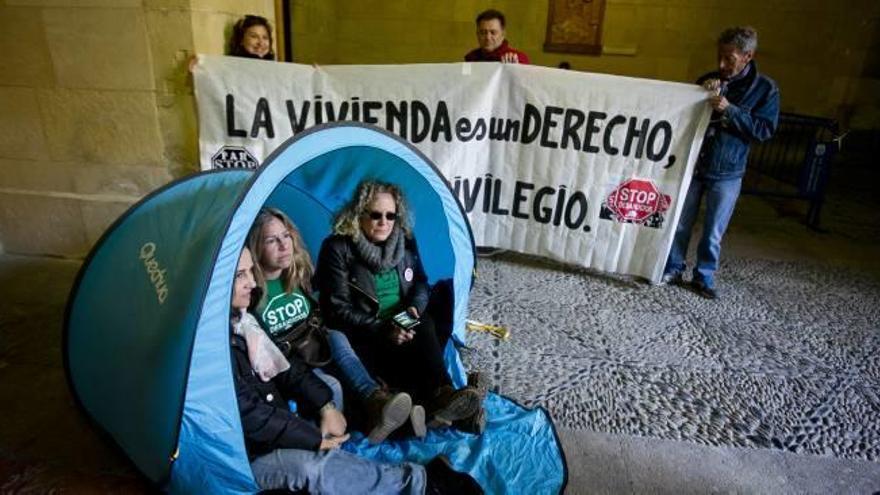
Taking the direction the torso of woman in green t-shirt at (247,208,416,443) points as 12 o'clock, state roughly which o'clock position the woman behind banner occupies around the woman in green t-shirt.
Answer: The woman behind banner is roughly at 7 o'clock from the woman in green t-shirt.

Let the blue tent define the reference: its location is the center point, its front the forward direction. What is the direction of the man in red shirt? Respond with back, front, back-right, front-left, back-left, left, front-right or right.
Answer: left

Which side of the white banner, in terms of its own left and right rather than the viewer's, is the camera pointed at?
front

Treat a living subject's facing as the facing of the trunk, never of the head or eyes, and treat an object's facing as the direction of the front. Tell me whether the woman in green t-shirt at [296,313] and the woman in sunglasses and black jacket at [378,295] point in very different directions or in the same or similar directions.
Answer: same or similar directions

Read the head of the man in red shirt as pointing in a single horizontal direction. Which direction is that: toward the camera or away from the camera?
toward the camera

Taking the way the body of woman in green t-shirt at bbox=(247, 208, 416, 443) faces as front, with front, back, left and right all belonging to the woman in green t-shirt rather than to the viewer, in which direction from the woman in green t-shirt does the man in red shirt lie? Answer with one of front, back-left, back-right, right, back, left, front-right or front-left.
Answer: left

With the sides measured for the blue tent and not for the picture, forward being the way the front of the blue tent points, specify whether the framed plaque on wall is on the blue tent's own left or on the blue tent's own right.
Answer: on the blue tent's own left

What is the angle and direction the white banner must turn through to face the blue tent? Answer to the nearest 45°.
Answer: approximately 45° to its right

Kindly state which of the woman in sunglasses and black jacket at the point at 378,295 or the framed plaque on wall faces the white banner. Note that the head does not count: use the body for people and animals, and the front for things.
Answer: the framed plaque on wall

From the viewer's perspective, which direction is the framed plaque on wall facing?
toward the camera

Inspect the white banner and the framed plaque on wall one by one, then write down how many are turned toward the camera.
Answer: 2

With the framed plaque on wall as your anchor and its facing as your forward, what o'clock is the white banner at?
The white banner is roughly at 12 o'clock from the framed plaque on wall.

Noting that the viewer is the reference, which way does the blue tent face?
facing the viewer and to the right of the viewer
